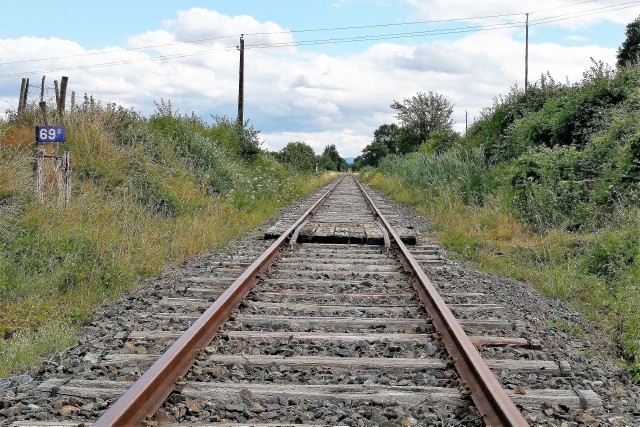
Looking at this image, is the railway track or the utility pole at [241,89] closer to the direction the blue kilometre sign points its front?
the railway track

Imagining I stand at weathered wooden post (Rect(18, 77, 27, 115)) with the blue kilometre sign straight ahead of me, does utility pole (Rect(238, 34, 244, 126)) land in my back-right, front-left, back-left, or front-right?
back-left

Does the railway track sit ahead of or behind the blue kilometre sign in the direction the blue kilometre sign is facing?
ahead

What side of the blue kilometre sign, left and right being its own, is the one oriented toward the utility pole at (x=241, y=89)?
back

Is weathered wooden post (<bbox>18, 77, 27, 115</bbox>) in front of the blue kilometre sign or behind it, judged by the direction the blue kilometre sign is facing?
behind

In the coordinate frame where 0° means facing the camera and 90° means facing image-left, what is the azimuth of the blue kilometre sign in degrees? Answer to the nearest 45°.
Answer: approximately 0°
